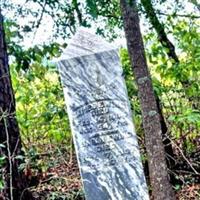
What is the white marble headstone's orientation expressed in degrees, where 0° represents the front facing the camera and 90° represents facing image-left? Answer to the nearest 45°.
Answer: approximately 0°

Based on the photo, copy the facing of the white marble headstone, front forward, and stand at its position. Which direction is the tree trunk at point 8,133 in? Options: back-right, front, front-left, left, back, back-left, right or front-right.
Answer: back-right

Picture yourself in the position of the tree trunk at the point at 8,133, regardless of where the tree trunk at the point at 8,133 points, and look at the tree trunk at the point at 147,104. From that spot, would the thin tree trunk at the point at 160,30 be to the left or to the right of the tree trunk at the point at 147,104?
left

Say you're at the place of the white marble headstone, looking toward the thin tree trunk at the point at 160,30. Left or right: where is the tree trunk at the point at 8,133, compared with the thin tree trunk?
left

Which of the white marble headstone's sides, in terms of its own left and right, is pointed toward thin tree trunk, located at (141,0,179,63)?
back
